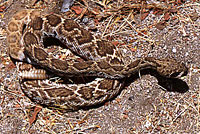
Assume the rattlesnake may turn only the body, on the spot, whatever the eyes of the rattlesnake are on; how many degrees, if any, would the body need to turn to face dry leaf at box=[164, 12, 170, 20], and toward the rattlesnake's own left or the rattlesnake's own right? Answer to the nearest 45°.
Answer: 0° — it already faces it

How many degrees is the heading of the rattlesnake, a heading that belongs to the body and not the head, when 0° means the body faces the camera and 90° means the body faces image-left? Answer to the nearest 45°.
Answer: approximately 270°

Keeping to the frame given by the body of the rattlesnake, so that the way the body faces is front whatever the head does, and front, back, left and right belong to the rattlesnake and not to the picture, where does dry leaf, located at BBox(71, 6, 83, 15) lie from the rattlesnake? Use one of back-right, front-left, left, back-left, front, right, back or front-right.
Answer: left

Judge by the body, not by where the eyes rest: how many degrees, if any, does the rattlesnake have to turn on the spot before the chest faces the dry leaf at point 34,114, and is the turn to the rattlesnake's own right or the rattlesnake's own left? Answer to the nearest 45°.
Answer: approximately 135° to the rattlesnake's own right
